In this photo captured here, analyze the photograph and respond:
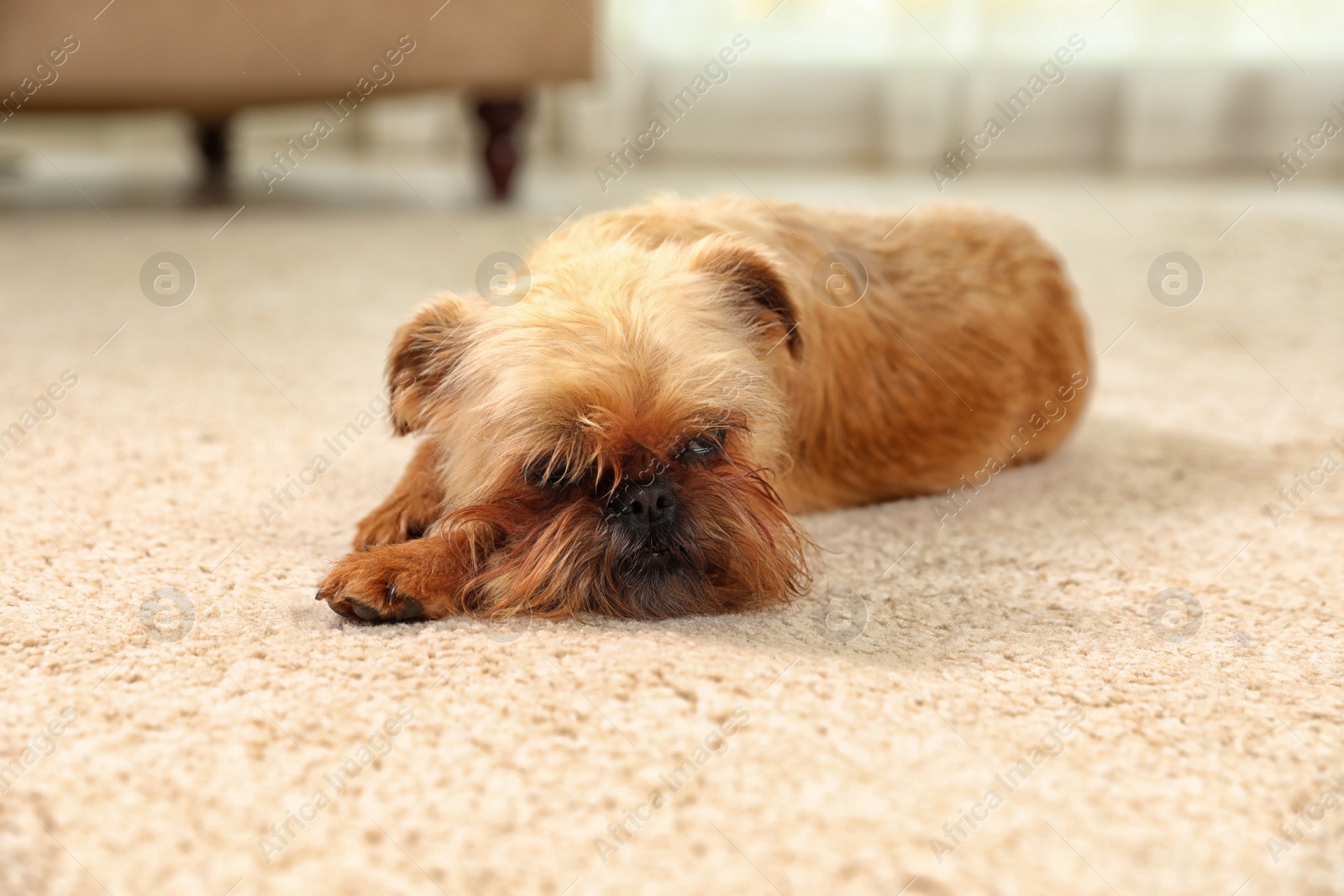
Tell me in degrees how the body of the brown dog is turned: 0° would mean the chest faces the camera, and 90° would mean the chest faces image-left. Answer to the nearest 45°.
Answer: approximately 45°

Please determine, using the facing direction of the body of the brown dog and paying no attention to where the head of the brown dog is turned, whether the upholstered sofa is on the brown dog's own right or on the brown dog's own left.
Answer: on the brown dog's own right
